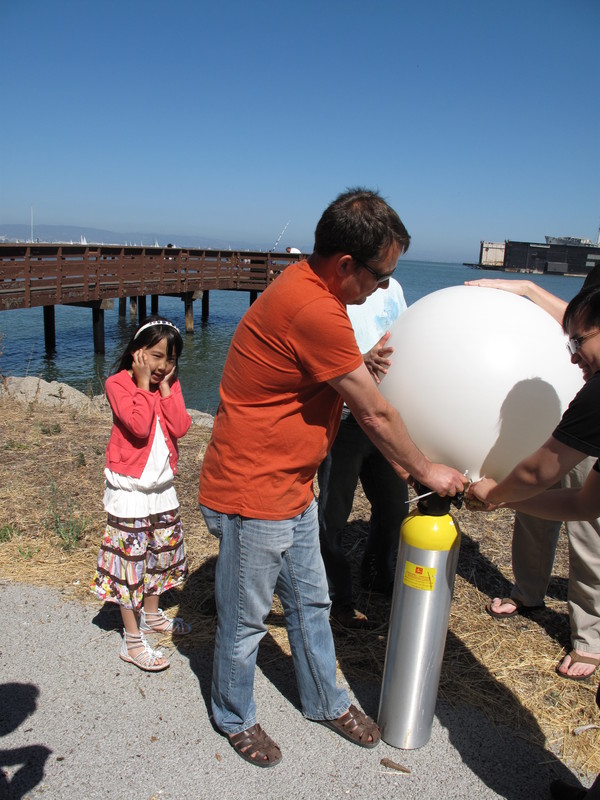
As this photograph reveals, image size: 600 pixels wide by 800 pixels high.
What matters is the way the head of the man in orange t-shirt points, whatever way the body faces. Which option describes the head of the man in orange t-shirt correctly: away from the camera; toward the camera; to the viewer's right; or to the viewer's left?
to the viewer's right

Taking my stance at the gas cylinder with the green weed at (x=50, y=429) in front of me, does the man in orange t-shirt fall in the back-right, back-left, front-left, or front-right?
front-left

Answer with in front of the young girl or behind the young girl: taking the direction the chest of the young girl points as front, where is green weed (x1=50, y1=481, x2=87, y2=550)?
behind

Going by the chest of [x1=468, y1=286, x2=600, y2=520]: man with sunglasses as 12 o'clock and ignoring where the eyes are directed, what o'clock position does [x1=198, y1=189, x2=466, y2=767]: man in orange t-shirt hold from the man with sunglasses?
The man in orange t-shirt is roughly at 12 o'clock from the man with sunglasses.

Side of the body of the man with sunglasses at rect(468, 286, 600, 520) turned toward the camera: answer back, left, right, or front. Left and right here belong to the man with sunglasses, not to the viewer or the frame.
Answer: left

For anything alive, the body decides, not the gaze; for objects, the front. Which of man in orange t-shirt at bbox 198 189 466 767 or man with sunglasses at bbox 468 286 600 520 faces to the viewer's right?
the man in orange t-shirt

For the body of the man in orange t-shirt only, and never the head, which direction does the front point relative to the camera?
to the viewer's right

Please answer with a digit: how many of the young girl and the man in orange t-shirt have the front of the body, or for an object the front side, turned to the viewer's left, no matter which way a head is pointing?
0

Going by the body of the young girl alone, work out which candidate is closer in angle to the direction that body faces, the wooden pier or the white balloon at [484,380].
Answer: the white balloon

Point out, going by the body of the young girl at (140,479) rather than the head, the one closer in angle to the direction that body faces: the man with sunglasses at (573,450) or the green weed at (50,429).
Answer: the man with sunglasses

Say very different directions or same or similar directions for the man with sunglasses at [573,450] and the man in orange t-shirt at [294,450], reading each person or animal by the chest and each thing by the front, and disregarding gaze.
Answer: very different directions
